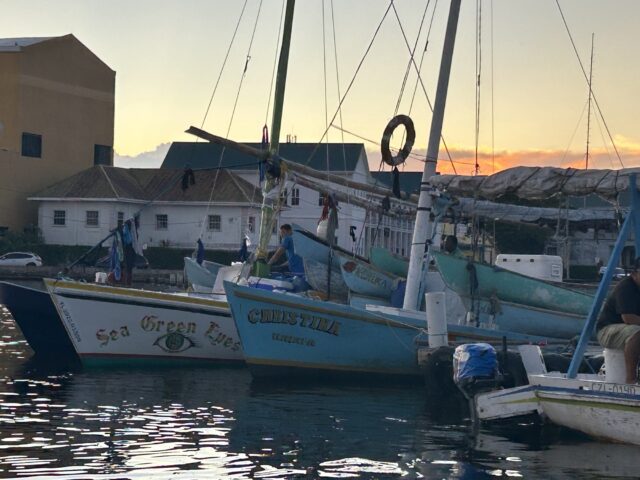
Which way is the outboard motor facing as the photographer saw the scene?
facing to the right of the viewer

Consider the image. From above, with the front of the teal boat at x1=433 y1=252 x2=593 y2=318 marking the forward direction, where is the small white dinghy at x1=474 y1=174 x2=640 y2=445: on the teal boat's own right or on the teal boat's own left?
on the teal boat's own left

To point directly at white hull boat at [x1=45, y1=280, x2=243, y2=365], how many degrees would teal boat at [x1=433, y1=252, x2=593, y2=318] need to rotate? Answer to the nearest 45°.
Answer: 0° — it already faces it

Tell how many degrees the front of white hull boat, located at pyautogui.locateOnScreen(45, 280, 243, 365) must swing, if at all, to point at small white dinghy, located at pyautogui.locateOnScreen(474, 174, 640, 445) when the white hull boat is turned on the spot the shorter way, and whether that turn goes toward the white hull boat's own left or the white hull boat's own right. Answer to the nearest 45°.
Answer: approximately 135° to the white hull boat's own left

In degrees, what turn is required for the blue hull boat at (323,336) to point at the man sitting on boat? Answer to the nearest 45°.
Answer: approximately 135° to its left

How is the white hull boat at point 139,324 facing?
to the viewer's left

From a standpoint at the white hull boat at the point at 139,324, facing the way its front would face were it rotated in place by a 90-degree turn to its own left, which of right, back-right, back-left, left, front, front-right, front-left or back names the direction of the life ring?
left

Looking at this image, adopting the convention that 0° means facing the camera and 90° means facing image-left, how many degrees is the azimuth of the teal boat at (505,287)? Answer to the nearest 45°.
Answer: approximately 90°

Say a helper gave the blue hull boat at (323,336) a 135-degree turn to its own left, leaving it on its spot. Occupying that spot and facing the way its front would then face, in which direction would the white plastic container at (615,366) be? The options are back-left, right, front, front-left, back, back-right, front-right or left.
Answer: front

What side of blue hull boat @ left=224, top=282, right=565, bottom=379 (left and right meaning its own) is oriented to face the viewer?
left
